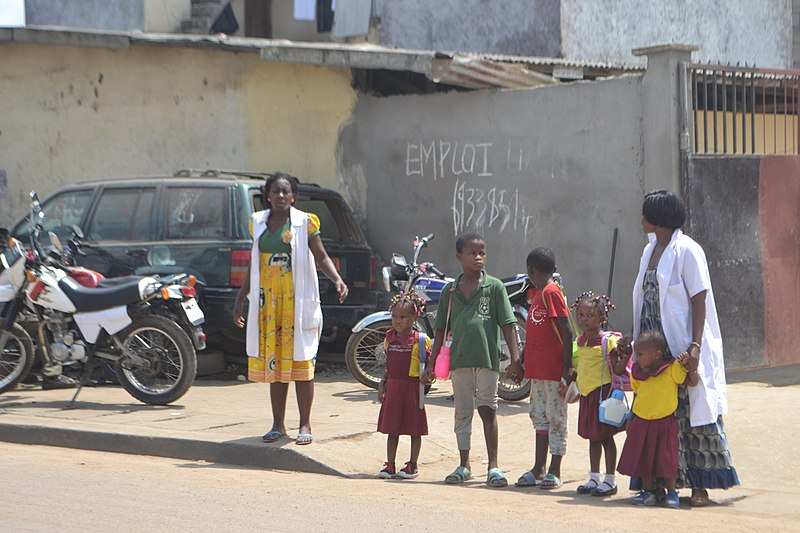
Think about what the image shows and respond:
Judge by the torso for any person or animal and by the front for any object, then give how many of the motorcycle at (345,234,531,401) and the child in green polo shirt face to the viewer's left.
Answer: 1

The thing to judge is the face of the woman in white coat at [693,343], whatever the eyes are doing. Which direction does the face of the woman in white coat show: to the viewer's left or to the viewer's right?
to the viewer's left

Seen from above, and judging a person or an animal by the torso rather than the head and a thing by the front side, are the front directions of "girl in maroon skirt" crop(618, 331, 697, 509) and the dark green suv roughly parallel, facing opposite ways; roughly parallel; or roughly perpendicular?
roughly perpendicular

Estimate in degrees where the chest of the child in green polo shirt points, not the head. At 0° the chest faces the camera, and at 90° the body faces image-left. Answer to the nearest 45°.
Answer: approximately 0°

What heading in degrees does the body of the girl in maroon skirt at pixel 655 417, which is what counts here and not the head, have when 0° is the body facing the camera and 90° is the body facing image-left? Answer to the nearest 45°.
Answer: approximately 45°

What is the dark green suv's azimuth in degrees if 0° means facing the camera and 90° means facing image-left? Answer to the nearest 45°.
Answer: approximately 135°

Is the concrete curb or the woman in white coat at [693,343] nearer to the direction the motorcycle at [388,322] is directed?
the concrete curb

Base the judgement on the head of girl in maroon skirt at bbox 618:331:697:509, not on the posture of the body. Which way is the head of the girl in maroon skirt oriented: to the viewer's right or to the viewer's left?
to the viewer's left

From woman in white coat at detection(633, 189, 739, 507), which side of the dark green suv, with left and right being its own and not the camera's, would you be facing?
back

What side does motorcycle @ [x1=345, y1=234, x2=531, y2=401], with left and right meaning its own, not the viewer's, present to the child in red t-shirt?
left

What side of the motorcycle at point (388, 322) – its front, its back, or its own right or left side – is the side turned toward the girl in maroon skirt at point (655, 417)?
left

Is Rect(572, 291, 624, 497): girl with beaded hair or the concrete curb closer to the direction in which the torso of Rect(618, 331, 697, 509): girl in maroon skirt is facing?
the concrete curb

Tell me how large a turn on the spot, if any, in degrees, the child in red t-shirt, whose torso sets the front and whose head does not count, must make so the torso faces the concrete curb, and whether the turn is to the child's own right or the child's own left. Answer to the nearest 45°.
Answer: approximately 45° to the child's own right
